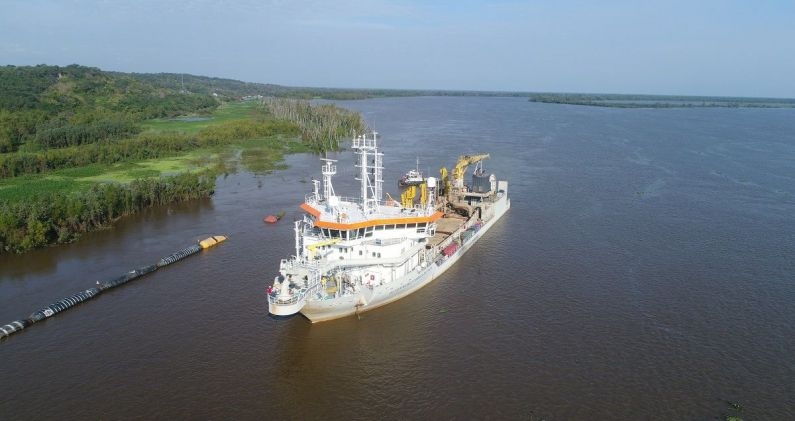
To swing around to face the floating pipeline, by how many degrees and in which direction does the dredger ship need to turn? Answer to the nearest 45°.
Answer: approximately 45° to its right

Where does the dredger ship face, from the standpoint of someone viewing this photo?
facing the viewer and to the left of the viewer
